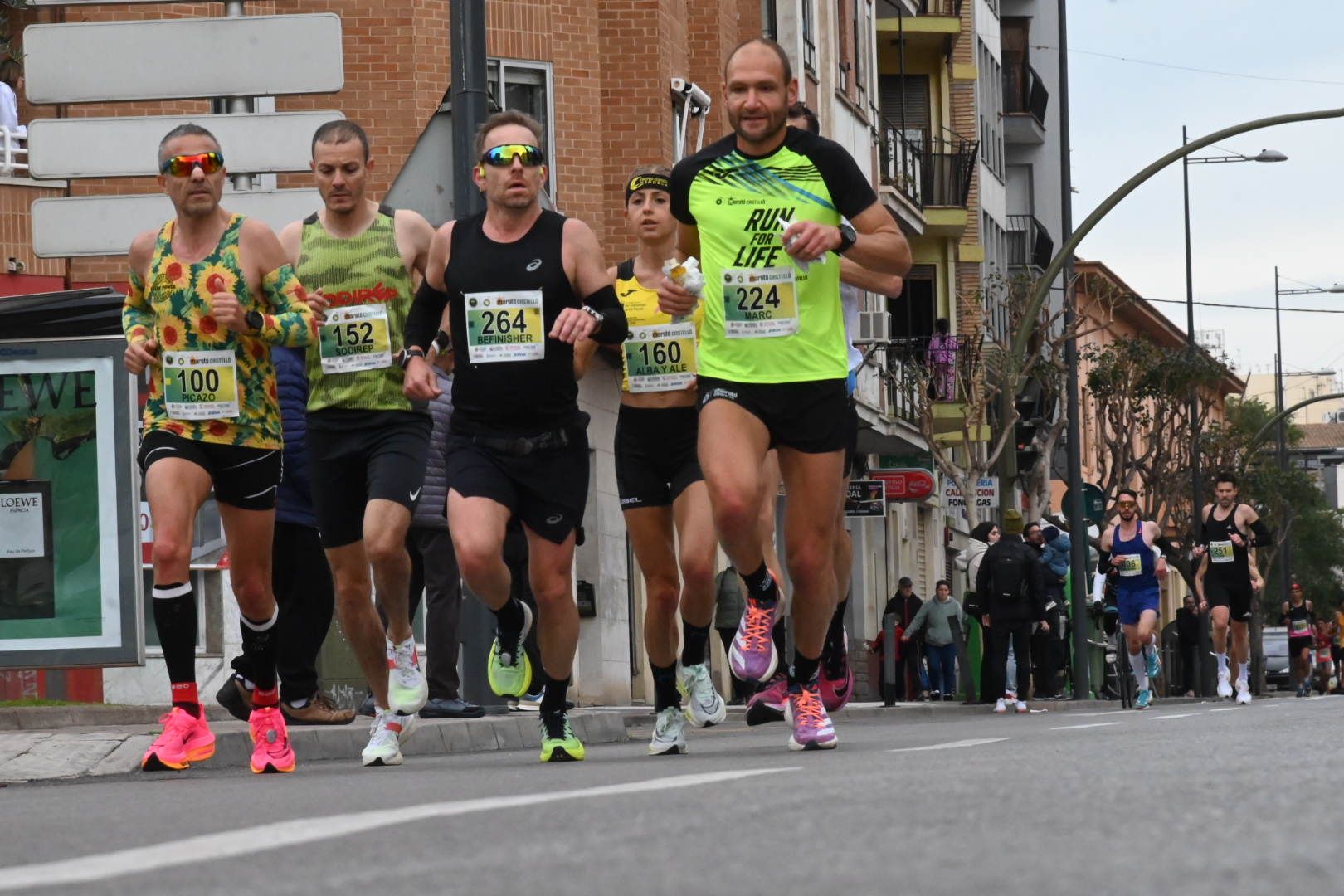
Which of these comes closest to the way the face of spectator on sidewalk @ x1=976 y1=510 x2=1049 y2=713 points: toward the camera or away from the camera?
away from the camera

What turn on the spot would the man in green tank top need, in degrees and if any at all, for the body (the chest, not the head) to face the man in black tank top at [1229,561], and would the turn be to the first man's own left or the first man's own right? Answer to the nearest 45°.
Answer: approximately 135° to the first man's own left

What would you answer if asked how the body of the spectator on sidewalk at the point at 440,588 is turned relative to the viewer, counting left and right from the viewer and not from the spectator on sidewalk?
facing to the right of the viewer

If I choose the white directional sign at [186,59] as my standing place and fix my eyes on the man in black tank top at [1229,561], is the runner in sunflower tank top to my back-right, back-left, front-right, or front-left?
back-right

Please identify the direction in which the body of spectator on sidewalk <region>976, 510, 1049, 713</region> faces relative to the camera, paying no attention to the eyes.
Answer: away from the camera

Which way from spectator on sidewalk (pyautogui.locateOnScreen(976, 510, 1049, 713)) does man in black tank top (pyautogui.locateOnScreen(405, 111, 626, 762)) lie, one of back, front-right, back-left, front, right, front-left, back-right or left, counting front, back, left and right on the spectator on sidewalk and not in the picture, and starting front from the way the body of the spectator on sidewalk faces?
back

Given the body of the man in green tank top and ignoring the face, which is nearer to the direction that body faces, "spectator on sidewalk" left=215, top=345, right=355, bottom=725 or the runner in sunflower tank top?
the runner in sunflower tank top

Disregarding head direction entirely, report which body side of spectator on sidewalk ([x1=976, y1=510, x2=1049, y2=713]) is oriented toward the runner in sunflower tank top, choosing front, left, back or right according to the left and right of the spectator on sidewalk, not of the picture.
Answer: back
